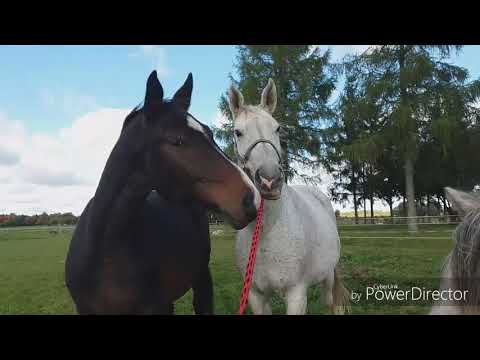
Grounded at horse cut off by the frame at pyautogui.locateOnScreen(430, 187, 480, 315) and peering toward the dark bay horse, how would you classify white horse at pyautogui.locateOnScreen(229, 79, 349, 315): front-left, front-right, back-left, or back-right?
front-right

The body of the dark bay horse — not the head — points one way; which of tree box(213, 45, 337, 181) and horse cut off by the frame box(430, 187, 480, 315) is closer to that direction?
the horse cut off by the frame

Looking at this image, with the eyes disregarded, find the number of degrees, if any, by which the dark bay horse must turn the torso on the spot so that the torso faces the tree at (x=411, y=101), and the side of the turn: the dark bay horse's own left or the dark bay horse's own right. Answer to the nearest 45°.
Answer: approximately 90° to the dark bay horse's own left

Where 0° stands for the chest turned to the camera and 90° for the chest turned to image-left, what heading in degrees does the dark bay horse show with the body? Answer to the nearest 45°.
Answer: approximately 315°

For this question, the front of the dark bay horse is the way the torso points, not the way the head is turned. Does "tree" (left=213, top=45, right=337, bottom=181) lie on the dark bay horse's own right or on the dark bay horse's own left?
on the dark bay horse's own left
